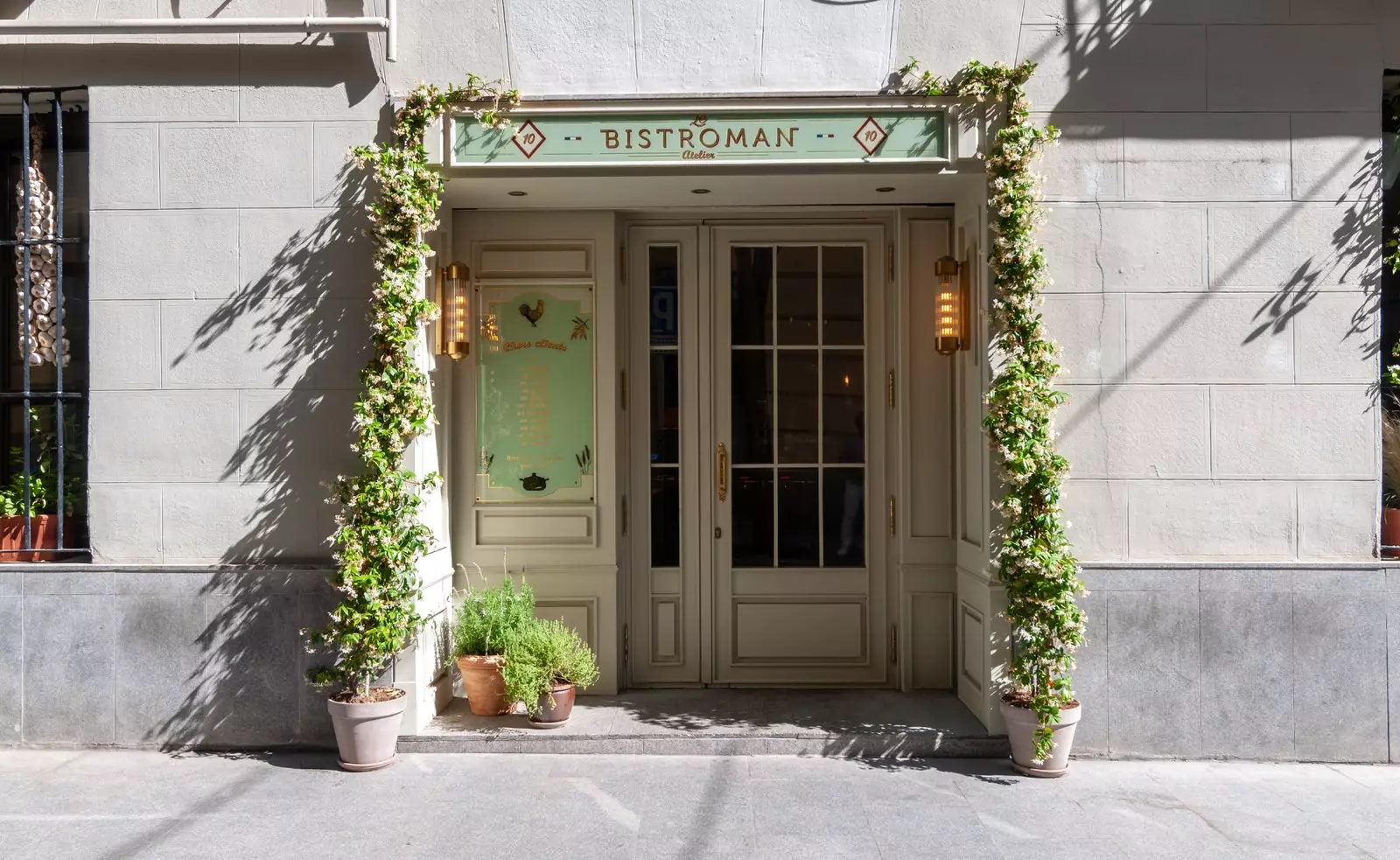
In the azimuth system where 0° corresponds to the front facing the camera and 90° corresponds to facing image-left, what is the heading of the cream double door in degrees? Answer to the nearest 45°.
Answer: approximately 0°

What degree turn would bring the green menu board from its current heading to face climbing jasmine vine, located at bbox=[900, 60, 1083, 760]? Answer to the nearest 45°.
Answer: approximately 45° to its left

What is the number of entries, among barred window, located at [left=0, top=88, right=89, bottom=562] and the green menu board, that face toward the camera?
2

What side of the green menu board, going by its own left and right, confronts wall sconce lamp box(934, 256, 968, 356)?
left

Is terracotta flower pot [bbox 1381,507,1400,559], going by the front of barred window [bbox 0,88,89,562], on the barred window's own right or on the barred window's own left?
on the barred window's own left

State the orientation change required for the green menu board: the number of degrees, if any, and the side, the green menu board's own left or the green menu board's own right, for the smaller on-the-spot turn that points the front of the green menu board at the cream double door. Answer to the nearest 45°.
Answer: approximately 90° to the green menu board's own left

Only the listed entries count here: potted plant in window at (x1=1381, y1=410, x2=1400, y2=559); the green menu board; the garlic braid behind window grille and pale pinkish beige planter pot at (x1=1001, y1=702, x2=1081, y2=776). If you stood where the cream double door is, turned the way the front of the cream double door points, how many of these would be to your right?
2

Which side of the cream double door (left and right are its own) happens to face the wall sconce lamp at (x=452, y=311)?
right

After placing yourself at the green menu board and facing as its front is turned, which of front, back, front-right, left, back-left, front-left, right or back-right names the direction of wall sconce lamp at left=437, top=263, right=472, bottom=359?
front-right

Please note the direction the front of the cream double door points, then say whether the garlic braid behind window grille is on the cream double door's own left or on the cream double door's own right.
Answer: on the cream double door's own right

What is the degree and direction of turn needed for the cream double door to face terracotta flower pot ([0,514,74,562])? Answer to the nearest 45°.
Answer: approximately 90° to its right

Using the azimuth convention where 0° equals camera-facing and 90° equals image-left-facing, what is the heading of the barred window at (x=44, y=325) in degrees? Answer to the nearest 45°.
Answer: approximately 0°
